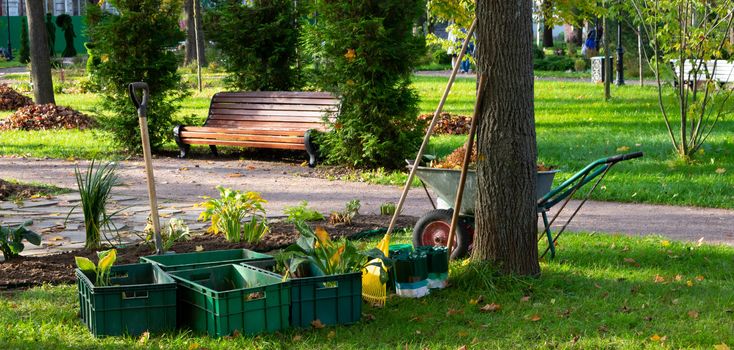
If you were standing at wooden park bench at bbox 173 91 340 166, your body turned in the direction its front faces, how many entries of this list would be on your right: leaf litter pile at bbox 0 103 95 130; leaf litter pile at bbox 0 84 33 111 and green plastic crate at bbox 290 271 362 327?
2

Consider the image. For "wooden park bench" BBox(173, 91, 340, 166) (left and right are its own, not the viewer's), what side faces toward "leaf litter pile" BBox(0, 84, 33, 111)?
right

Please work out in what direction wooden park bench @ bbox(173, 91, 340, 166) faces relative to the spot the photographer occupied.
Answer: facing the viewer and to the left of the viewer

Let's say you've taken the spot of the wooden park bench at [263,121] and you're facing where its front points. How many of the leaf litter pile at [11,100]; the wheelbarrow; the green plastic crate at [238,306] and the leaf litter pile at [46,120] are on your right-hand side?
2

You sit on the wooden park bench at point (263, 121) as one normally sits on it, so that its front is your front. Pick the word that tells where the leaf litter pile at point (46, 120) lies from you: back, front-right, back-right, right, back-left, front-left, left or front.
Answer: right

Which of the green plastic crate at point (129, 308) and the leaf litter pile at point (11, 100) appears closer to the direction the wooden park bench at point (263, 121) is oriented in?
the green plastic crate

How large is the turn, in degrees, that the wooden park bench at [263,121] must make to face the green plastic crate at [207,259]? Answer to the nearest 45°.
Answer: approximately 45° to its left

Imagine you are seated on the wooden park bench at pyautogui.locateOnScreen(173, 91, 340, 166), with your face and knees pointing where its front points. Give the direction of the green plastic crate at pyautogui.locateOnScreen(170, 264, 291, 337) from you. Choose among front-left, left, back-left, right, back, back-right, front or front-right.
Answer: front-left

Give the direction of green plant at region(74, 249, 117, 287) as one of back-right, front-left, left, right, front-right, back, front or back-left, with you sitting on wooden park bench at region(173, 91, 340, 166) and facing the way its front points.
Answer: front-left

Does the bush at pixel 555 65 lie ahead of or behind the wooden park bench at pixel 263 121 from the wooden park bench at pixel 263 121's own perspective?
behind

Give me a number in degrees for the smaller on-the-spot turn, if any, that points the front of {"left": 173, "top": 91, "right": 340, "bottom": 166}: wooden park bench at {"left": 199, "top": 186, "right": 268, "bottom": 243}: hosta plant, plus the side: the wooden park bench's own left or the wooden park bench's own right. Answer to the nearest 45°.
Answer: approximately 45° to the wooden park bench's own left

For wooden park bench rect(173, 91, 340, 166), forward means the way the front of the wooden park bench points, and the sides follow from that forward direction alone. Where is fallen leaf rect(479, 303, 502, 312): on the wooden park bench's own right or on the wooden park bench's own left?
on the wooden park bench's own left

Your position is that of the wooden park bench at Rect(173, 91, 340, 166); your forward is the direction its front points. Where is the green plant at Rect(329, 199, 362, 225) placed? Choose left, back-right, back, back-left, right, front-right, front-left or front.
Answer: front-left

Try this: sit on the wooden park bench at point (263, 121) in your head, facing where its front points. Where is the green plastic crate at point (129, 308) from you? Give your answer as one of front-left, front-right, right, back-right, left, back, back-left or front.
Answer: front-left

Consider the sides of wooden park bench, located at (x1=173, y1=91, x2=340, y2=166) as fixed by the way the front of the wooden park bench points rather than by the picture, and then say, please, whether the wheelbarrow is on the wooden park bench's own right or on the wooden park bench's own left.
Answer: on the wooden park bench's own left

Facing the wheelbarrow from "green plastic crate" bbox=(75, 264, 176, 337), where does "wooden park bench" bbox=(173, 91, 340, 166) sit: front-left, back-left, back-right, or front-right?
front-left

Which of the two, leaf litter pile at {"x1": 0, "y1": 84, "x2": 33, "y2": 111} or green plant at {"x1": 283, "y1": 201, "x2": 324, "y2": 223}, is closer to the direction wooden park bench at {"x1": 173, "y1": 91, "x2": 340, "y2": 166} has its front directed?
the green plant
